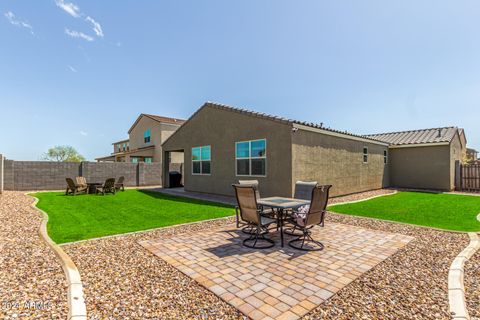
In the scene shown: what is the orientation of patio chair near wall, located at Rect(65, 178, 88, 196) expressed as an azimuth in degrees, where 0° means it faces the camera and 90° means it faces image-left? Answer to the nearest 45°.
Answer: approximately 270°

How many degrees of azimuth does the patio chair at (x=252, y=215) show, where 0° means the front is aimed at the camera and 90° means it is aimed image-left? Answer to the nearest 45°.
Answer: approximately 225°

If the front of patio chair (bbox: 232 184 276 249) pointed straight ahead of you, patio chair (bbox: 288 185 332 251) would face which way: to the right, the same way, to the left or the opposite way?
to the left

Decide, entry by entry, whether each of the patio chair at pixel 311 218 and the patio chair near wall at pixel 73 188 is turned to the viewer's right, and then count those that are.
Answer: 1

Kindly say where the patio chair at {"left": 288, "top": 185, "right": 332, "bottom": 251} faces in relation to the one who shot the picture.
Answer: facing away from the viewer and to the left of the viewer

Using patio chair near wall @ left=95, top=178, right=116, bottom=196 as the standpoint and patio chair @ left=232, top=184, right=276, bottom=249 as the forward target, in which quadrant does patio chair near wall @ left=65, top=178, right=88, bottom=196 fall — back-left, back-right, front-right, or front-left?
back-right

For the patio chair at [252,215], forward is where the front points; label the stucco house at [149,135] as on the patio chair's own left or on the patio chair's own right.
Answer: on the patio chair's own left

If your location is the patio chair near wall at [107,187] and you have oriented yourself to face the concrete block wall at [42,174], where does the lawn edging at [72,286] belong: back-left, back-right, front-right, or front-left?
back-left
